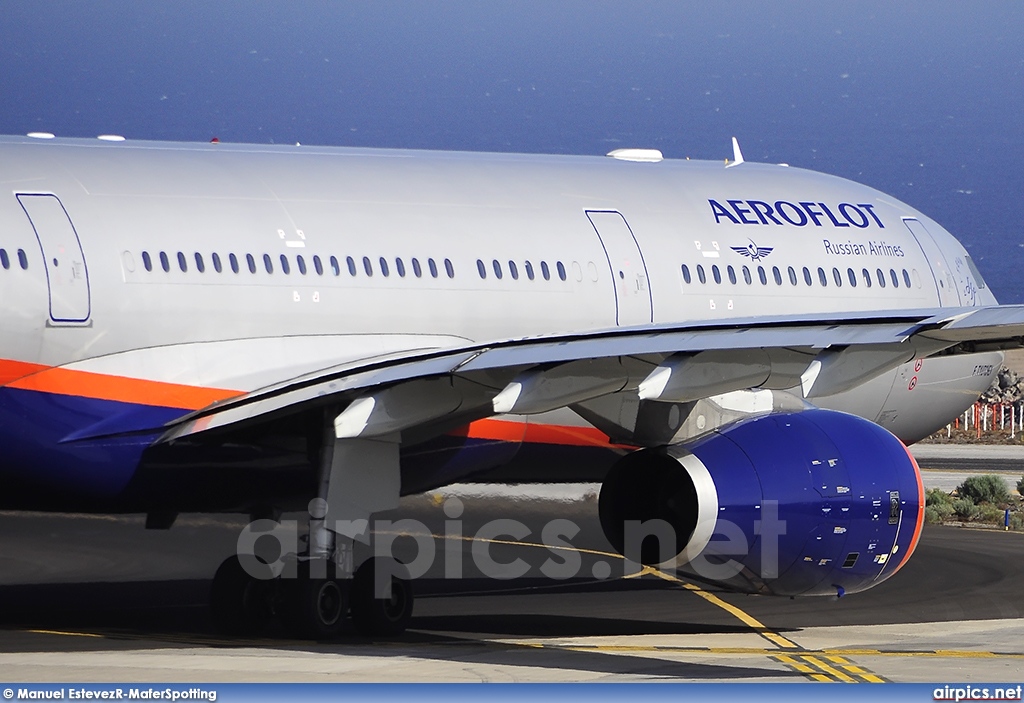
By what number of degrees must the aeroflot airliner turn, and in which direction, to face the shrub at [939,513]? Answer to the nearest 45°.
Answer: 0° — it already faces it

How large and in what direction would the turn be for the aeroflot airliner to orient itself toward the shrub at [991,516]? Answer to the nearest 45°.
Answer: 0° — it already faces it

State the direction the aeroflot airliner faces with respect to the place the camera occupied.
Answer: facing away from the viewer and to the right of the viewer

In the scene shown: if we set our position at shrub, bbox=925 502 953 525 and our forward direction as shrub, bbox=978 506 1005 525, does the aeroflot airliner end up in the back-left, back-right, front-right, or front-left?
back-right

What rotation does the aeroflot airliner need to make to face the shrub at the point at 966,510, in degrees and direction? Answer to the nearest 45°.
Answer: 0° — it already faces it
